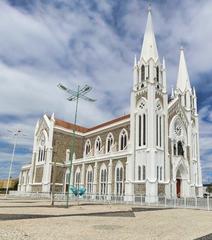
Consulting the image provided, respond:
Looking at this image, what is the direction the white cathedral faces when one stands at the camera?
facing the viewer and to the right of the viewer
